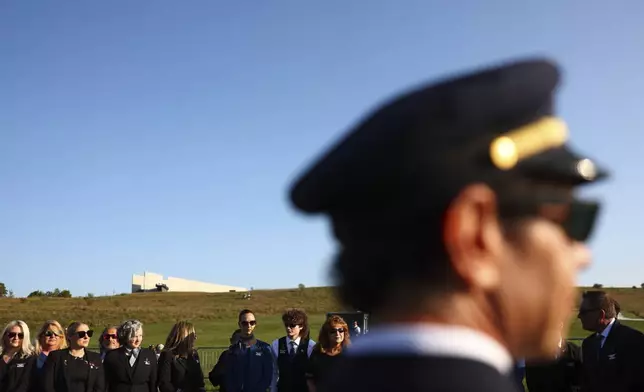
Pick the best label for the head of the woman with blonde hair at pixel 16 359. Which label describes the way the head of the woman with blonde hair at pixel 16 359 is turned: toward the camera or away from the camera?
toward the camera

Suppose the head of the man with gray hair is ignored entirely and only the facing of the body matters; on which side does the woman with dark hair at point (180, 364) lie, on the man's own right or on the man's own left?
on the man's own left

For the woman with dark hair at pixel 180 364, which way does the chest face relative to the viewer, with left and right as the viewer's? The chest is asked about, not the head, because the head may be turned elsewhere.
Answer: facing the viewer and to the right of the viewer

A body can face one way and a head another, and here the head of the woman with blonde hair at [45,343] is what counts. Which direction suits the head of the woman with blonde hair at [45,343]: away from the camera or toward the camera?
toward the camera

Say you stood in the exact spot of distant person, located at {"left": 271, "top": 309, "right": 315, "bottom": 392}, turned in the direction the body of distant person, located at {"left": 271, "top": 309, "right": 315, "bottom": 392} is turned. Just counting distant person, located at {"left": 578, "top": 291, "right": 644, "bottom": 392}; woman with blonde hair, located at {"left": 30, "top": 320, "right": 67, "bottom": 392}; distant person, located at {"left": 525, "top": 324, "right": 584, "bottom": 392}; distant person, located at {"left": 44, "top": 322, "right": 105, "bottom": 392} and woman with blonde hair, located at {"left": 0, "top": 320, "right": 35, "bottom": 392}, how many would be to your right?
3

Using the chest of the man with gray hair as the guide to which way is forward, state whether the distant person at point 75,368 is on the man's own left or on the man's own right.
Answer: on the man's own right

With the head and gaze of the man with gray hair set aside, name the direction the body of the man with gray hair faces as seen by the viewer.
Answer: toward the camera

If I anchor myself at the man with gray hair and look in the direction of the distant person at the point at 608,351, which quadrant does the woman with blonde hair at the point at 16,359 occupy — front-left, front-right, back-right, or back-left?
back-right

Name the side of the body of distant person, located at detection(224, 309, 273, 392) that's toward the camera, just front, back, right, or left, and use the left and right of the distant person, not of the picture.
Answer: front

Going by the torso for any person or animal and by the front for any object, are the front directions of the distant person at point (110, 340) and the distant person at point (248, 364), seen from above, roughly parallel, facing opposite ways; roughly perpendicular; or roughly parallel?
roughly parallel

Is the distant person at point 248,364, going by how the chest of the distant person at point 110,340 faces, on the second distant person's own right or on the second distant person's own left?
on the second distant person's own left

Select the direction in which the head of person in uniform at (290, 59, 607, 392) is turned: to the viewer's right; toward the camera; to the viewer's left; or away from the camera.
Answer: to the viewer's right

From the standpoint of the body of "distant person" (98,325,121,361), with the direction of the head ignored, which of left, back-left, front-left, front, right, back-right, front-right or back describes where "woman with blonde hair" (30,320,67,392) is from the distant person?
front-right

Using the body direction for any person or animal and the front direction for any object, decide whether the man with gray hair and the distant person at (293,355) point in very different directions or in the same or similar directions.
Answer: same or similar directions
